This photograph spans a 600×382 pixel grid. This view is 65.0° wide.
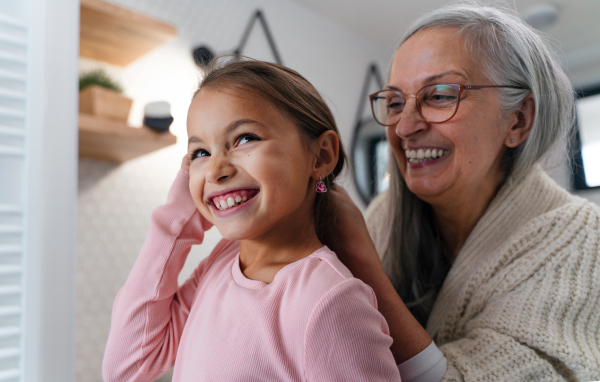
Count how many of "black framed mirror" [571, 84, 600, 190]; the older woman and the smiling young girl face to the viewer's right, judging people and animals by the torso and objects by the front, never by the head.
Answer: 0

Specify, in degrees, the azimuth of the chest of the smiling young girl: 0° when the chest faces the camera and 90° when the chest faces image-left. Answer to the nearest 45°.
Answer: approximately 45°

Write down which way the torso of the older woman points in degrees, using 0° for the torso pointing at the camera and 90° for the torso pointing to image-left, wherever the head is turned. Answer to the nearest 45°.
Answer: approximately 45°

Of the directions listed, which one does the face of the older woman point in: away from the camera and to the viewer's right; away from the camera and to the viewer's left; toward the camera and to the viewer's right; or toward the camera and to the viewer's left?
toward the camera and to the viewer's left

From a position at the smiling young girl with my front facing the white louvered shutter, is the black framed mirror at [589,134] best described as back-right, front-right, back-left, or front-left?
back-right

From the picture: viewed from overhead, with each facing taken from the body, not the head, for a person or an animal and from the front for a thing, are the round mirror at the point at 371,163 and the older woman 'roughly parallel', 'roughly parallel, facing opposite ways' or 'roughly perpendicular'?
roughly perpendicular

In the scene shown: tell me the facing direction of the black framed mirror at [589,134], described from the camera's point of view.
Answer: facing the viewer and to the left of the viewer

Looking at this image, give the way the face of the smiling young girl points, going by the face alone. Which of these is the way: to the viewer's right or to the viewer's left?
to the viewer's left

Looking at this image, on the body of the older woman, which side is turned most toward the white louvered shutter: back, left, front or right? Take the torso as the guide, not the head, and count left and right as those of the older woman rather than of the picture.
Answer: front

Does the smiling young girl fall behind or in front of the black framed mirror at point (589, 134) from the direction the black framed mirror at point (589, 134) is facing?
in front

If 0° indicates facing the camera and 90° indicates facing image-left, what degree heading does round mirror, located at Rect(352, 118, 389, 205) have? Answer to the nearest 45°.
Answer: approximately 315°
